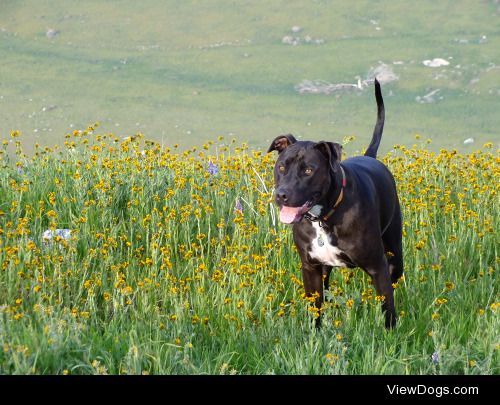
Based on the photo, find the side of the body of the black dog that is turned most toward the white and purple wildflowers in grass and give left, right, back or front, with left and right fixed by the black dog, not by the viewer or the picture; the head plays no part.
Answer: right
